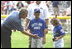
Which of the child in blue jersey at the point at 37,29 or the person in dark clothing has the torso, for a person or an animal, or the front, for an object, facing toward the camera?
the child in blue jersey

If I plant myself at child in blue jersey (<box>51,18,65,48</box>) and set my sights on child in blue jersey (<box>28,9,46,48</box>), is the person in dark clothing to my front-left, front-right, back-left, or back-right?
front-left

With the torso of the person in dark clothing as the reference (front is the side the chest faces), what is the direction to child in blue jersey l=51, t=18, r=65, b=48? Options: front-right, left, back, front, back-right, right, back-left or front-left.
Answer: front

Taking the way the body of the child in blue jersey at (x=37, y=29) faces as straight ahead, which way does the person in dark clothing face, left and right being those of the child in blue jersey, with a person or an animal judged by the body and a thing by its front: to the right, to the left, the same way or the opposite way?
to the left

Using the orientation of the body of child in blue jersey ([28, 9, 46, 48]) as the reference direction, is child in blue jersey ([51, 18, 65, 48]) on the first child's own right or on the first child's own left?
on the first child's own left

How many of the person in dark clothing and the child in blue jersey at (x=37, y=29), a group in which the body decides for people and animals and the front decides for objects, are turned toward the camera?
1

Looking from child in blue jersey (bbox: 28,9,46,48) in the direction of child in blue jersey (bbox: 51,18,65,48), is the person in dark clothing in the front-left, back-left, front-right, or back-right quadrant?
back-right

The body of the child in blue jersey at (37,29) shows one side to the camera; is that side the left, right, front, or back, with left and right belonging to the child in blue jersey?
front

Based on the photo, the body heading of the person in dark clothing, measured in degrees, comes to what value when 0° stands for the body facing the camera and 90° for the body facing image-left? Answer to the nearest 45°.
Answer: approximately 270°
